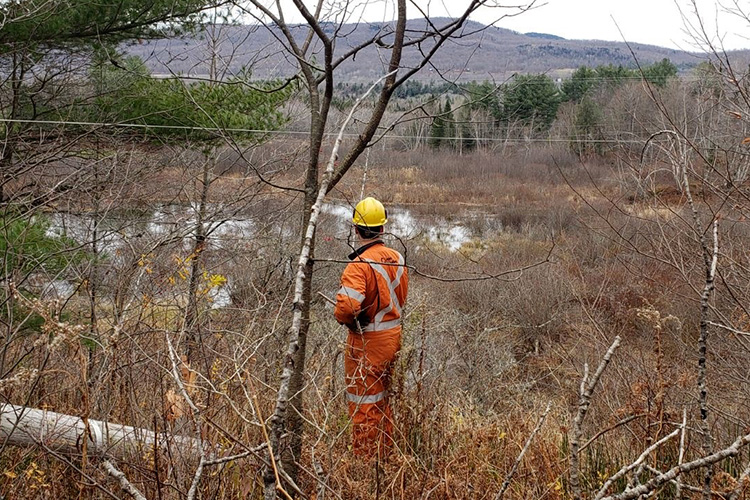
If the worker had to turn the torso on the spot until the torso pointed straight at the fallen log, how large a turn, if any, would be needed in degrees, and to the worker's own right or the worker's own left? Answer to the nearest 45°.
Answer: approximately 90° to the worker's own left

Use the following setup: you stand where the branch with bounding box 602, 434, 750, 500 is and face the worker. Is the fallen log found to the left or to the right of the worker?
left

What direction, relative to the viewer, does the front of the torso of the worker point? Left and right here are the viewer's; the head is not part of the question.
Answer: facing away from the viewer and to the left of the viewer

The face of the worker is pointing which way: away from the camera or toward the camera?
away from the camera
